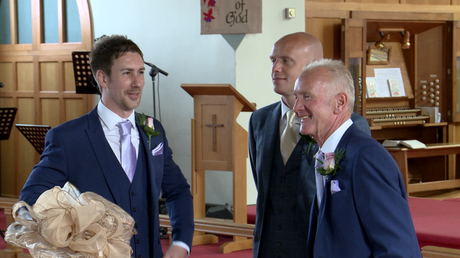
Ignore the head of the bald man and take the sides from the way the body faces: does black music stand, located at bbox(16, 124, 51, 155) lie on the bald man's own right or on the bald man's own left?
on the bald man's own right

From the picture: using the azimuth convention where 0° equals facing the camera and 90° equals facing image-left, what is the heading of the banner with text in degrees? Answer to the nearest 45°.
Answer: approximately 0°

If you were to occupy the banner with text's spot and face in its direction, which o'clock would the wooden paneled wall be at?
The wooden paneled wall is roughly at 4 o'clock from the banner with text.

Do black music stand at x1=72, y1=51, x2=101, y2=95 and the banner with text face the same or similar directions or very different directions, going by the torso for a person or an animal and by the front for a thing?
very different directions

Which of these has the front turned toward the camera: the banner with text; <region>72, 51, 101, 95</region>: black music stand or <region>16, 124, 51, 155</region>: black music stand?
the banner with text

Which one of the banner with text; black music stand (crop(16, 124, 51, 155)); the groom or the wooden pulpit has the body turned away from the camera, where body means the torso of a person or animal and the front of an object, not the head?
the black music stand

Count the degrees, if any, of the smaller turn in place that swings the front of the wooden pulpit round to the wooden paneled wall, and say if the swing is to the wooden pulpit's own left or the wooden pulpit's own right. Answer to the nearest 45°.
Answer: approximately 90° to the wooden pulpit's own right

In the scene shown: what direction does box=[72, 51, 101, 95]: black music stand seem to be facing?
away from the camera

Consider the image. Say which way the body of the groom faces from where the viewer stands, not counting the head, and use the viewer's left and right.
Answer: facing the viewer and to the right of the viewer

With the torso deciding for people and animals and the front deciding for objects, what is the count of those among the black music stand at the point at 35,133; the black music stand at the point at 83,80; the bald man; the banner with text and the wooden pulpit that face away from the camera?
2

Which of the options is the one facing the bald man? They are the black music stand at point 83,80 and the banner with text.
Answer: the banner with text

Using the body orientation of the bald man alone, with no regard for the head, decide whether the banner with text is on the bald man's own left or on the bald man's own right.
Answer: on the bald man's own right

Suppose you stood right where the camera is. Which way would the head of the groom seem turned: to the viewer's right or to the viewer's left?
to the viewer's right
